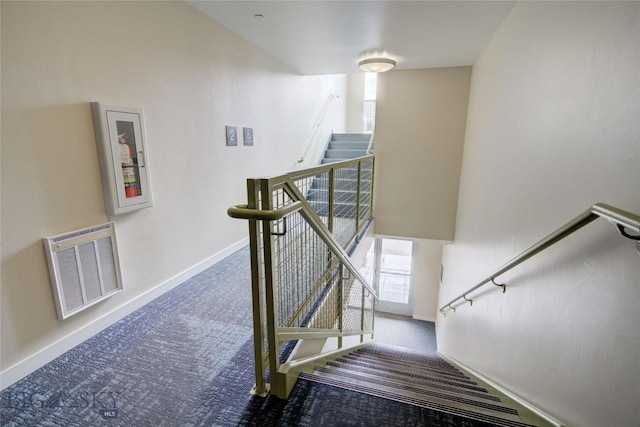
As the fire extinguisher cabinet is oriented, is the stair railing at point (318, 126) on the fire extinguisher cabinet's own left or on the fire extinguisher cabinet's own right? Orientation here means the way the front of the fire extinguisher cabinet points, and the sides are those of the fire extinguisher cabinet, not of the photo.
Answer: on the fire extinguisher cabinet's own left

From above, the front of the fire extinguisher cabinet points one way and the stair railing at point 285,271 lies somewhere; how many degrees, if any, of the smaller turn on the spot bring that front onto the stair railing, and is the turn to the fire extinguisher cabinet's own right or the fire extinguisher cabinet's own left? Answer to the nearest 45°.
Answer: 0° — it already faces it

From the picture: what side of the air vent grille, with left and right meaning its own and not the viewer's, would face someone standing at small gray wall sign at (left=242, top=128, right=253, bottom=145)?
left

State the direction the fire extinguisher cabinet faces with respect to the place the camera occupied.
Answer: facing the viewer and to the right of the viewer

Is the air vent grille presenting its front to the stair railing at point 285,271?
yes

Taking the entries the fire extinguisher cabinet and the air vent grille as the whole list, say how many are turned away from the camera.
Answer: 0

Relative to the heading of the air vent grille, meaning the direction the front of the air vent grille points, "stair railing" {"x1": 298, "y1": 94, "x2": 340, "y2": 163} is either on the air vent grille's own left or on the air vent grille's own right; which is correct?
on the air vent grille's own left

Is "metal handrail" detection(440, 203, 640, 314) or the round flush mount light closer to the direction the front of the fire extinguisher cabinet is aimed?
the metal handrail

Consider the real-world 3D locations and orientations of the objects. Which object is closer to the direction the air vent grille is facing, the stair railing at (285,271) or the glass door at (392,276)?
the stair railing

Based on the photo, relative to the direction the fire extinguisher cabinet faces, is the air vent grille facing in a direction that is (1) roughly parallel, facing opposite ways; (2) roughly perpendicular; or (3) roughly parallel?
roughly parallel

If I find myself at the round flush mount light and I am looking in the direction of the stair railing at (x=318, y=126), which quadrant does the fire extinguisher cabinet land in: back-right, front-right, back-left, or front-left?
back-left

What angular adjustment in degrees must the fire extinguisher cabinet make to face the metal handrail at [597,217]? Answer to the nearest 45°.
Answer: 0° — it already faces it

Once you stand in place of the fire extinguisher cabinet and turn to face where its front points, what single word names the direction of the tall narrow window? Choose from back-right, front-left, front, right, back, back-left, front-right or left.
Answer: left
